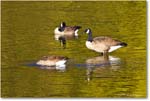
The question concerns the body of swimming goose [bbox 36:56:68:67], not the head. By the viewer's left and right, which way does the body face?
facing to the left of the viewer

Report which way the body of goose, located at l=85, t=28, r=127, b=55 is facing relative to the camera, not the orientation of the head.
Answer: to the viewer's left

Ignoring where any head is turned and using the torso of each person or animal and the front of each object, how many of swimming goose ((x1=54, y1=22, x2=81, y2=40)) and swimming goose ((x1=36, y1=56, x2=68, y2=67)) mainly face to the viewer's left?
2

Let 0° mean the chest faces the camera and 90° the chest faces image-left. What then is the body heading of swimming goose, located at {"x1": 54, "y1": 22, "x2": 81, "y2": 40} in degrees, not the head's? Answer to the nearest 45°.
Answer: approximately 90°
